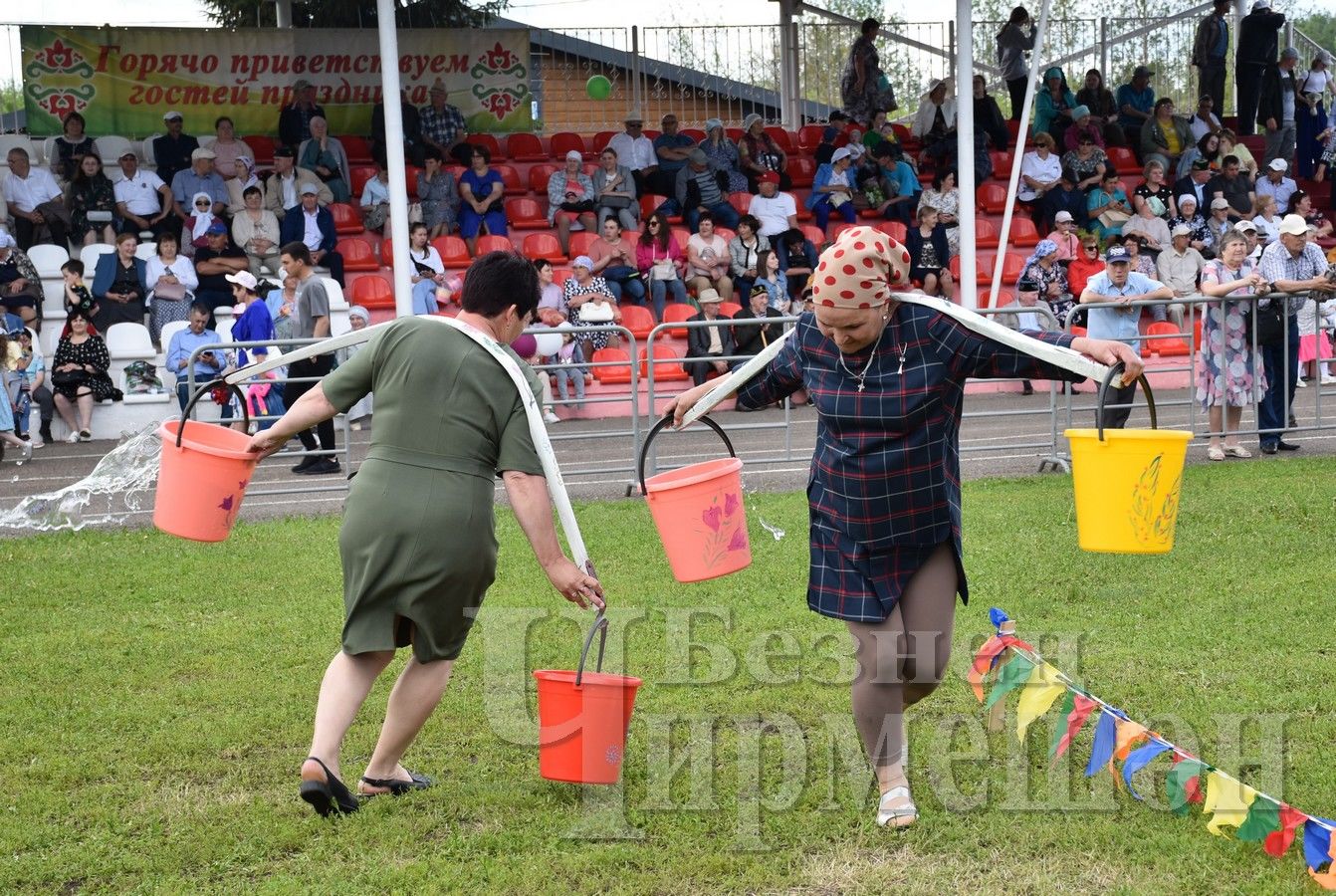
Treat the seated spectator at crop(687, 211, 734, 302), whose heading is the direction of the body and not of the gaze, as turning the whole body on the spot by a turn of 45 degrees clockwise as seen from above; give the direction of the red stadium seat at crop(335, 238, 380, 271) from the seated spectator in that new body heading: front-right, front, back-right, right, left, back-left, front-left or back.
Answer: front-right

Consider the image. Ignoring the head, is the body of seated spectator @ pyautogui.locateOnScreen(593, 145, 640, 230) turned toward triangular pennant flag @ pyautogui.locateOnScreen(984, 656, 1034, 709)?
yes

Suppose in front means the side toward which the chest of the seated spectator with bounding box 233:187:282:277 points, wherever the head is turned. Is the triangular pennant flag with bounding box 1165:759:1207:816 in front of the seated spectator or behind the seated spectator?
in front

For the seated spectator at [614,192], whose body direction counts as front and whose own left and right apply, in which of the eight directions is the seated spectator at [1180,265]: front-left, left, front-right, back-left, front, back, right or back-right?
left

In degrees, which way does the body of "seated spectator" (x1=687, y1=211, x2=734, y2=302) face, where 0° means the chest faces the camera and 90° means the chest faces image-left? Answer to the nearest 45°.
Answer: approximately 0°
